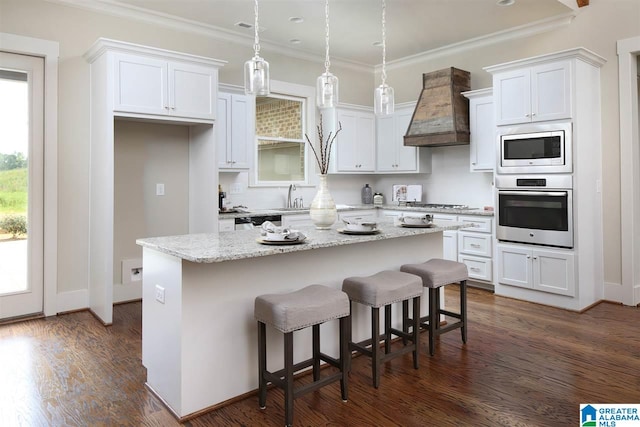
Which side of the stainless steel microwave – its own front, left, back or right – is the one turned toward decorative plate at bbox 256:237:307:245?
front

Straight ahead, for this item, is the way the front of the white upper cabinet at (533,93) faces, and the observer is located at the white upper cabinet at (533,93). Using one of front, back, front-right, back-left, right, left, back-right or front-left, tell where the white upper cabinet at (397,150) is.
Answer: right

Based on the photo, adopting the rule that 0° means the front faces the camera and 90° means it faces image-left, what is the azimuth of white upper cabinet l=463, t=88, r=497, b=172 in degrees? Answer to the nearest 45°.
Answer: approximately 45°

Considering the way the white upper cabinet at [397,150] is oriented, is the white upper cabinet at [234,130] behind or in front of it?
in front

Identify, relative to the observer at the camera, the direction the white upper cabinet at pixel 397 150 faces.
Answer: facing the viewer and to the left of the viewer

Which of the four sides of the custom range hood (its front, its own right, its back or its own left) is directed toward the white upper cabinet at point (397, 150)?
right

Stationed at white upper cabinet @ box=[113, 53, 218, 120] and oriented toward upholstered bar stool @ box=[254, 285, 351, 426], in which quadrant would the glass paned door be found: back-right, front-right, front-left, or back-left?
back-right

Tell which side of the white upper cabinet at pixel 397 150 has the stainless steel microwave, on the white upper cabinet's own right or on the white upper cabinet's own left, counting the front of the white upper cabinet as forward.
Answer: on the white upper cabinet's own left

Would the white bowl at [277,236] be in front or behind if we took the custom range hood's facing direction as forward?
in front

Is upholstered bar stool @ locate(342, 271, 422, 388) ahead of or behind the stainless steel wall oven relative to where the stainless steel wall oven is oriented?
ahead
